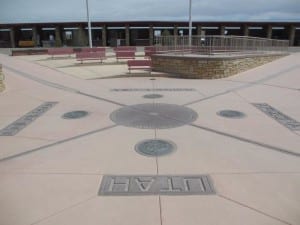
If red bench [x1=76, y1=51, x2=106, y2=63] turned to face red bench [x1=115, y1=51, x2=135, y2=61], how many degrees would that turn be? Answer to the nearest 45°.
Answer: approximately 90° to its left

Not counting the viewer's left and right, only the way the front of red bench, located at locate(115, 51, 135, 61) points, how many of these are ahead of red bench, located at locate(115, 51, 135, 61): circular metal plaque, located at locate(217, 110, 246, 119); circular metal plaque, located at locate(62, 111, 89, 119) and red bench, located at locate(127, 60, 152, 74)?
3

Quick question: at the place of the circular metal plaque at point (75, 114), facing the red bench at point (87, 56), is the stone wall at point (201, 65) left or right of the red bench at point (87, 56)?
right

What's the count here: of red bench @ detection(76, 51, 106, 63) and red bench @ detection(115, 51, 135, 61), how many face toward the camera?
2

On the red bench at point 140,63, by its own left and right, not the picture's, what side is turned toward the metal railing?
left

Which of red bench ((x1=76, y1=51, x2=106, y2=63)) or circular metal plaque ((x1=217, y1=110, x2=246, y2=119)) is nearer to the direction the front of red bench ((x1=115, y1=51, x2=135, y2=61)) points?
the circular metal plaque

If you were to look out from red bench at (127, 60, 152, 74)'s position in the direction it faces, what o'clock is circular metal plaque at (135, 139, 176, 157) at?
The circular metal plaque is roughly at 12 o'clock from the red bench.

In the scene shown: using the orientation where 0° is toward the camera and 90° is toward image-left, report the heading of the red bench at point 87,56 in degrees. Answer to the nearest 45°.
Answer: approximately 0°

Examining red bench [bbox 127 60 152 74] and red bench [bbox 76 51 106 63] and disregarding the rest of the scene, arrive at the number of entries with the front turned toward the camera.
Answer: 2
